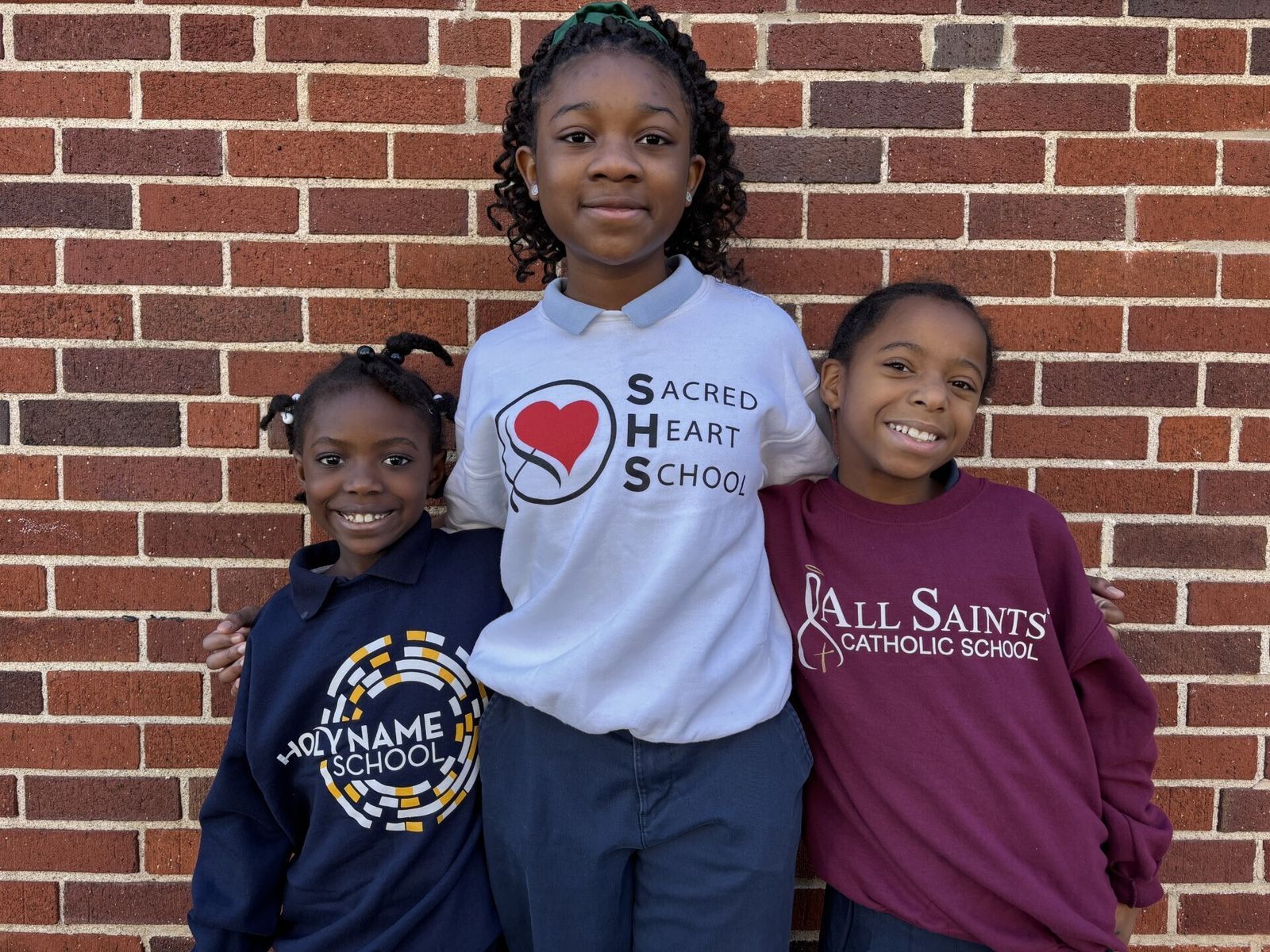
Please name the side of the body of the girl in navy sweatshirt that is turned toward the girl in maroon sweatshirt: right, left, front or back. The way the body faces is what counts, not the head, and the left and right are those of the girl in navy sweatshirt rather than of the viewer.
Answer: left

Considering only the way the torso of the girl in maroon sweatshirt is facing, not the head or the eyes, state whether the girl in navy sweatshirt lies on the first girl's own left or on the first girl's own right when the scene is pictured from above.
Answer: on the first girl's own right

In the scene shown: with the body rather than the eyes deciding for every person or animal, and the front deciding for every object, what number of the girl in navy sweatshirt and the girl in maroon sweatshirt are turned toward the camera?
2

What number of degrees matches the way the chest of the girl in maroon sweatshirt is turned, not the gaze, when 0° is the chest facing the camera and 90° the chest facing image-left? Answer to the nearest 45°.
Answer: approximately 0°
